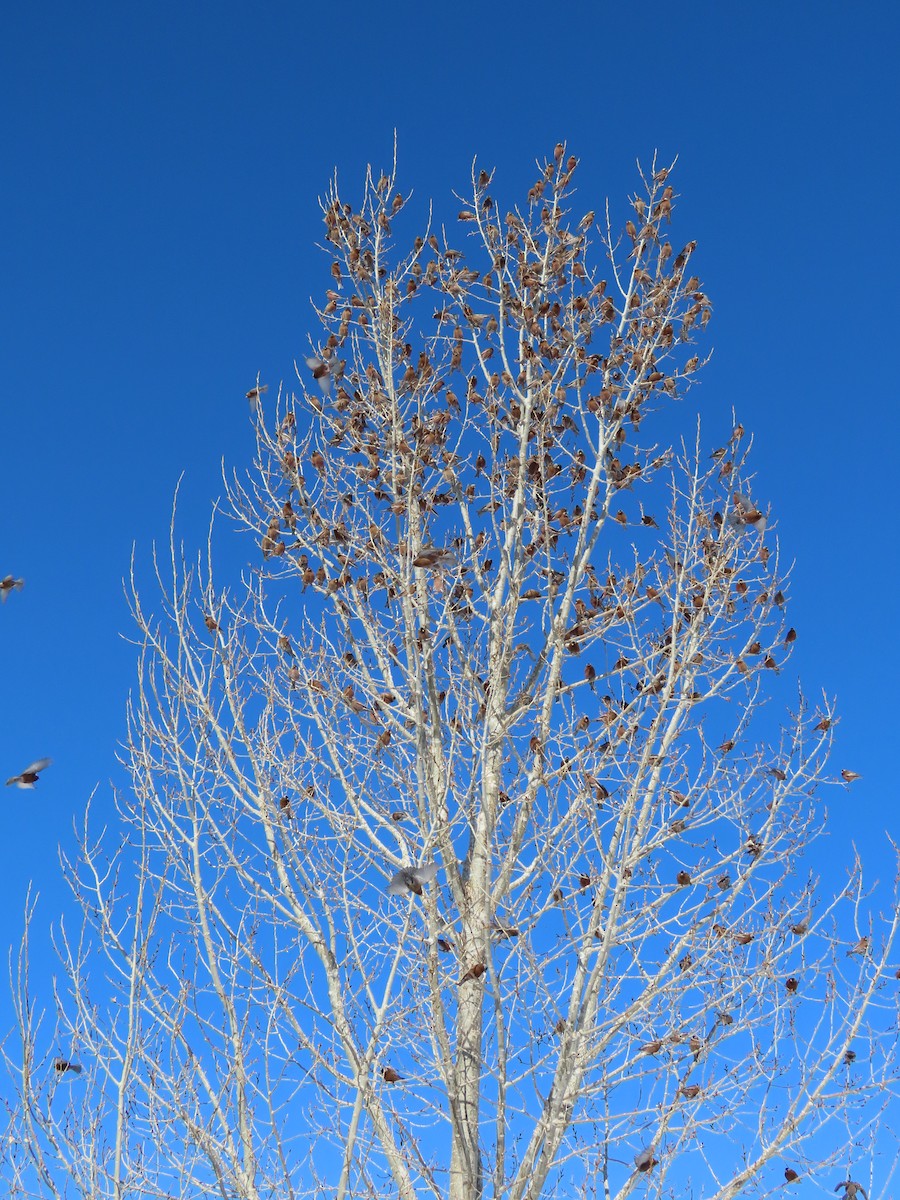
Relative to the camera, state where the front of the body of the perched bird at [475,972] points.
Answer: to the viewer's right
